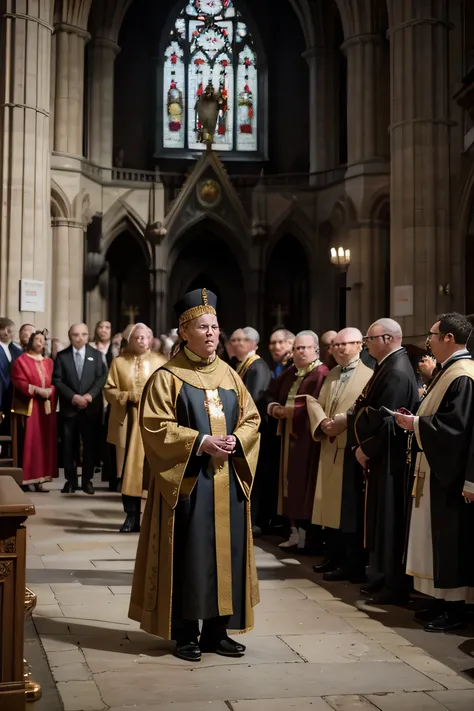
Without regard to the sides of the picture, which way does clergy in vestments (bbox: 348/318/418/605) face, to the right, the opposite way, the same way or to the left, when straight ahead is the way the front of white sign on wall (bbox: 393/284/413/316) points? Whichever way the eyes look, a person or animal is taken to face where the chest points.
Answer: to the right

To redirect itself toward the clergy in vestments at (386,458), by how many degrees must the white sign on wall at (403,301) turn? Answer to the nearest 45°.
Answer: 0° — it already faces them

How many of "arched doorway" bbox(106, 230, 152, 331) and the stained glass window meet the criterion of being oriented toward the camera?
2

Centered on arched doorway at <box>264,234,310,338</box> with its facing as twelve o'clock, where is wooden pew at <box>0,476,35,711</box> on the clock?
The wooden pew is roughly at 12 o'clock from the arched doorway.

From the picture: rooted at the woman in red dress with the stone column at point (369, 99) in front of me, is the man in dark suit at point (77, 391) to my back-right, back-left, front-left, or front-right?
front-right

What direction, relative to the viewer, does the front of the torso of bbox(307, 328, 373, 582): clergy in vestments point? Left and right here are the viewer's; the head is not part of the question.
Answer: facing the viewer and to the left of the viewer

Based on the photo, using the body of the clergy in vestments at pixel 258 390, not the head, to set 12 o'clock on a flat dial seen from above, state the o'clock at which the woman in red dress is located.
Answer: The woman in red dress is roughly at 3 o'clock from the clergy in vestments.

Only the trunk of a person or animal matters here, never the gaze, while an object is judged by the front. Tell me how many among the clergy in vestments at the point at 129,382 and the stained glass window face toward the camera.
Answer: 2

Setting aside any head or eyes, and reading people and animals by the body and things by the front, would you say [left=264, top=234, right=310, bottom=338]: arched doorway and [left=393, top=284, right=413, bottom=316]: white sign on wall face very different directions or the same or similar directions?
same or similar directions

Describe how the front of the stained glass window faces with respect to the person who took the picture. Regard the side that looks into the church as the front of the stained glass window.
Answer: facing the viewer

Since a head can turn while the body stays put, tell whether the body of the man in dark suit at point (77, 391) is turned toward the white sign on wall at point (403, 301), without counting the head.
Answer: no

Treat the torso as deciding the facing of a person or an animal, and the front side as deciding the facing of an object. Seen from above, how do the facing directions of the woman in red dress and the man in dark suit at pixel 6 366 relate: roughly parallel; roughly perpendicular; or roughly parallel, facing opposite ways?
roughly parallel

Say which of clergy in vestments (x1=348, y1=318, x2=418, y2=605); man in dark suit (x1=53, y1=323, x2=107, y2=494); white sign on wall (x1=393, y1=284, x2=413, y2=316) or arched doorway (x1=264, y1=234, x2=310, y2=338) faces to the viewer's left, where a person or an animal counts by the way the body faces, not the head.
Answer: the clergy in vestments

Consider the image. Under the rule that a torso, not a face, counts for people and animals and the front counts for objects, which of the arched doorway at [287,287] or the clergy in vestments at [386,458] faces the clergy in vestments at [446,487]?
the arched doorway

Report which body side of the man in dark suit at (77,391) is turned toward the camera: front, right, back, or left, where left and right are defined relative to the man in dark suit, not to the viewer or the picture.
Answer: front

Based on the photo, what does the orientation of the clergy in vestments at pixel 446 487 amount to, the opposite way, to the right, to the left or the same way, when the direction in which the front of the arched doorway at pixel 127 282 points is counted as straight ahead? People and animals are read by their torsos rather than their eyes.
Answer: to the right

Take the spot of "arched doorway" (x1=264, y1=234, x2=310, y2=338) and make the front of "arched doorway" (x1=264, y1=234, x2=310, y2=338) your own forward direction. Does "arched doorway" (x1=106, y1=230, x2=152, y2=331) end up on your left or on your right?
on your right

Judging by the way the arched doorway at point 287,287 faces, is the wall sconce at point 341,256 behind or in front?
in front

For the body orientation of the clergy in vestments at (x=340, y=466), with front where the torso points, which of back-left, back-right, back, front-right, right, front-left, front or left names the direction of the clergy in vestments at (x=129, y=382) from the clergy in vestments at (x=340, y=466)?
right
